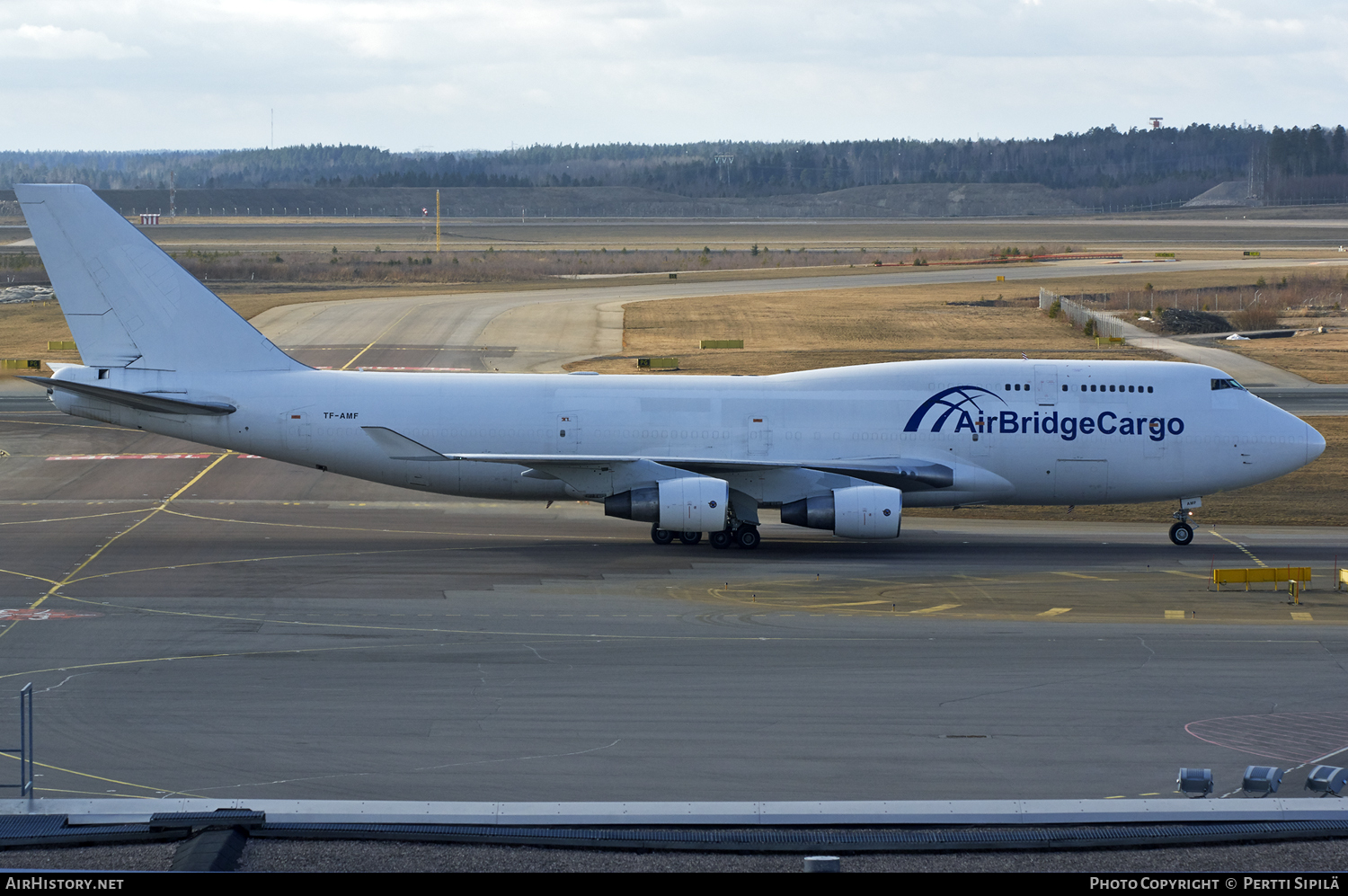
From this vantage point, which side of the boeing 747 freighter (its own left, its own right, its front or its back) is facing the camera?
right

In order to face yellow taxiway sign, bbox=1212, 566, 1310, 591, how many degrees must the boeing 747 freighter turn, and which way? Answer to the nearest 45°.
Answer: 0° — it already faces it
